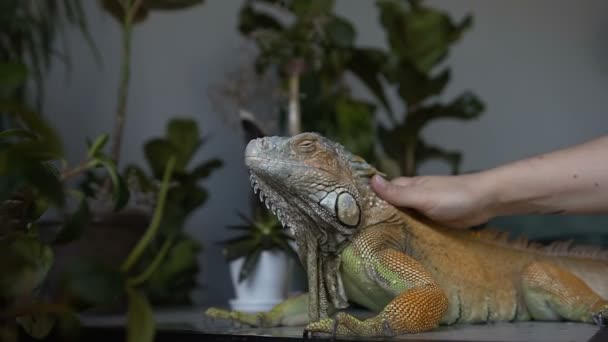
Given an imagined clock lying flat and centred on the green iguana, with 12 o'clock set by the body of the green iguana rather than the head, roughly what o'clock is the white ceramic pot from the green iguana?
The white ceramic pot is roughly at 2 o'clock from the green iguana.

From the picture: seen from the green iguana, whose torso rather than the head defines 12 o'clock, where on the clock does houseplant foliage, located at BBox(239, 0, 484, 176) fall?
The houseplant foliage is roughly at 3 o'clock from the green iguana.

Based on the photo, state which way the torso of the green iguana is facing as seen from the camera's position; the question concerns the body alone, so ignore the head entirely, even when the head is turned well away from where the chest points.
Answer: to the viewer's left

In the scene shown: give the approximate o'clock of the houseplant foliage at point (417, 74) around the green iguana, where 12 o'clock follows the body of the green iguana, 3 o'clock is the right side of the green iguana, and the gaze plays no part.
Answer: The houseplant foliage is roughly at 3 o'clock from the green iguana.
